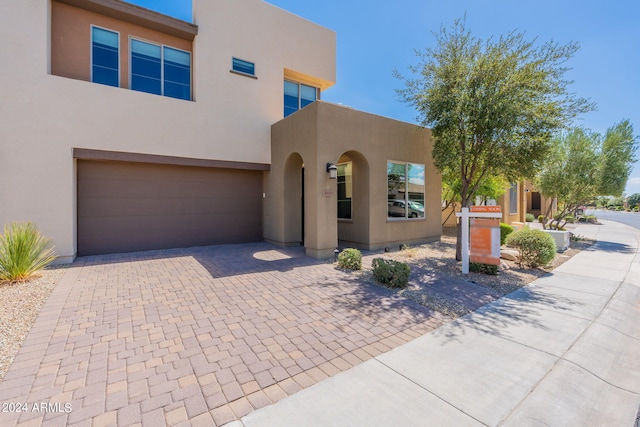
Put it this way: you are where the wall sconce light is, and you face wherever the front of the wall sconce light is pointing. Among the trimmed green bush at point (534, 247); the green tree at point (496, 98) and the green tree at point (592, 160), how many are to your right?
0

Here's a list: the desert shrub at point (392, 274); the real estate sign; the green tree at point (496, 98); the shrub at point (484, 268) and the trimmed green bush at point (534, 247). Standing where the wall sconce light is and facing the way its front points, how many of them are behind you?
0

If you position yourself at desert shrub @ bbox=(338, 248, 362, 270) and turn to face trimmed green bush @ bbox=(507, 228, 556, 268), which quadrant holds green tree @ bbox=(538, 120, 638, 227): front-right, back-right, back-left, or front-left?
front-left

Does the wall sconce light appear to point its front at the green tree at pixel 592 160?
no

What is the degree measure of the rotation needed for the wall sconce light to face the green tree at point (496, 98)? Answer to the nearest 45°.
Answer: approximately 45° to its left

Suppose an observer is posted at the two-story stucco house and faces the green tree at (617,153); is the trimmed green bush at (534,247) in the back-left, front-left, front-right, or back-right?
front-right

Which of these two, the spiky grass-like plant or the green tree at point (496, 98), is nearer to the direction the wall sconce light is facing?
the green tree

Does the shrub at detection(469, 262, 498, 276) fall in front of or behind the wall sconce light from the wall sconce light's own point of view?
in front

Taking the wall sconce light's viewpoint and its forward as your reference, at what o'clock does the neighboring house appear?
The neighboring house is roughly at 9 o'clock from the wall sconce light.

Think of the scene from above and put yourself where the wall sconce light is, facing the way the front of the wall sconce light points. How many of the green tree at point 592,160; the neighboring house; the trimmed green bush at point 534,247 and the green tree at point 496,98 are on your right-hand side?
0

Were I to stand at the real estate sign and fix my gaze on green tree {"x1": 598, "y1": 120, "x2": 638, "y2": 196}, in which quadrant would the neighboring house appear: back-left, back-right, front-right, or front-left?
front-left

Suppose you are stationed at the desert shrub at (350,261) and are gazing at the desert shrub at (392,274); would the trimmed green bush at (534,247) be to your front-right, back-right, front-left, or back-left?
front-left

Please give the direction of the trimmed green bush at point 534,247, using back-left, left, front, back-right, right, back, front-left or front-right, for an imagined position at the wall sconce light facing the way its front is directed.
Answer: front-left

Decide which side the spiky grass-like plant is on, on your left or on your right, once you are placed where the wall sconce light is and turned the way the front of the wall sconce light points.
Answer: on your right
